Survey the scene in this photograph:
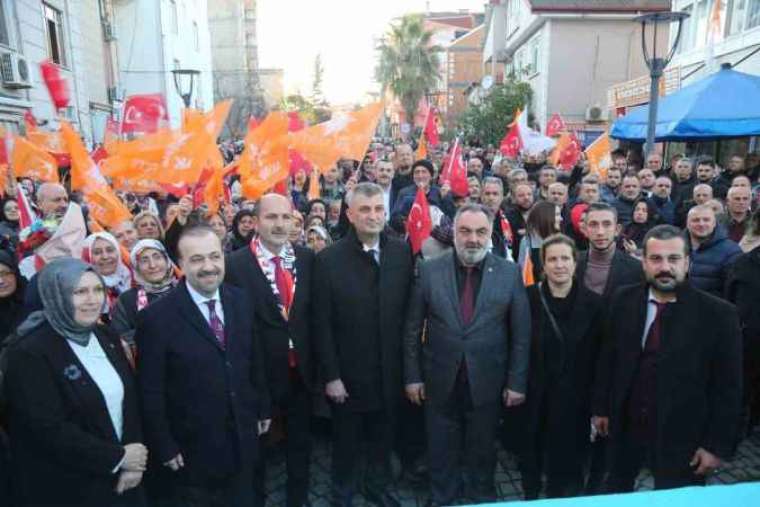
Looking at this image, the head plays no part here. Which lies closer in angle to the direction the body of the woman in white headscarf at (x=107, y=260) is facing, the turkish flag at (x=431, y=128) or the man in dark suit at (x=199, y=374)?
the man in dark suit

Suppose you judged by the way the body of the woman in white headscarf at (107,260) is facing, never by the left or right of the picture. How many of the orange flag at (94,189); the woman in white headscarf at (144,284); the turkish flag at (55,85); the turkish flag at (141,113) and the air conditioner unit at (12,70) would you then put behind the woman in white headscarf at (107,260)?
4

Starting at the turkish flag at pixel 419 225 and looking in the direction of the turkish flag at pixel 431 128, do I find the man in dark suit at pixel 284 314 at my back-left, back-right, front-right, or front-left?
back-left

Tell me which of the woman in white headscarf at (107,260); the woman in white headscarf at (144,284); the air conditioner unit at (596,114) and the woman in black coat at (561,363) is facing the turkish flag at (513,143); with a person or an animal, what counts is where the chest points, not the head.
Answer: the air conditioner unit

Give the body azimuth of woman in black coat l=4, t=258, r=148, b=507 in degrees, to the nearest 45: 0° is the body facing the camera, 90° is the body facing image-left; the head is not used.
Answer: approximately 315°

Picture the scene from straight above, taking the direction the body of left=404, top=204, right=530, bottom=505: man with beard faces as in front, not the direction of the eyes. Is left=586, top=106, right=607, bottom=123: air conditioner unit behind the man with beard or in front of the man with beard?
behind

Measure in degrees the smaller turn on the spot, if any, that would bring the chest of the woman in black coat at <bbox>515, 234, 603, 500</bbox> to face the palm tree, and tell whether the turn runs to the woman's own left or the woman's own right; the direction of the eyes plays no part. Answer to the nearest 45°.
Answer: approximately 180°

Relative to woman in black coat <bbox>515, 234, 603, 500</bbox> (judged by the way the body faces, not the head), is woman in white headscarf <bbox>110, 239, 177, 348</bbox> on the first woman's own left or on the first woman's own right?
on the first woman's own right

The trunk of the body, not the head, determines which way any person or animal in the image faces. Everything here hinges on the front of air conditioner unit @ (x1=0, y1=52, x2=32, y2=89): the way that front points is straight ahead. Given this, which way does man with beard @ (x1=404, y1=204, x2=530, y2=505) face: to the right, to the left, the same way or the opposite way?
to the right
